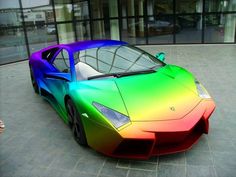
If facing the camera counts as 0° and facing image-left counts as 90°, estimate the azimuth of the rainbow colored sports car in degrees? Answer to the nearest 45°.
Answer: approximately 315°
